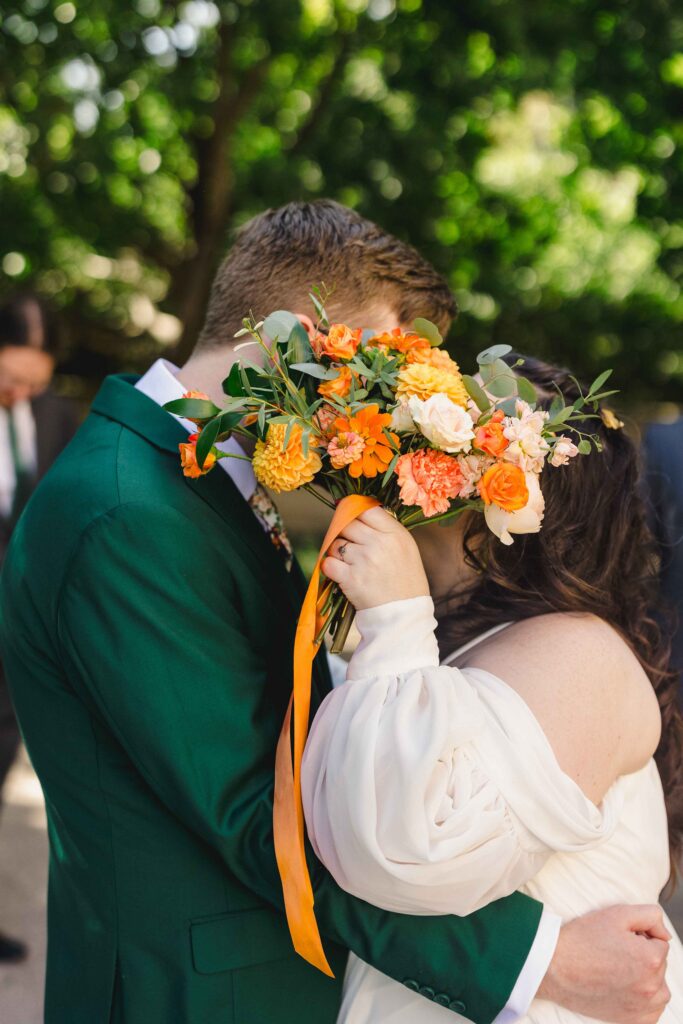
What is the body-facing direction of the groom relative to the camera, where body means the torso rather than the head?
to the viewer's right

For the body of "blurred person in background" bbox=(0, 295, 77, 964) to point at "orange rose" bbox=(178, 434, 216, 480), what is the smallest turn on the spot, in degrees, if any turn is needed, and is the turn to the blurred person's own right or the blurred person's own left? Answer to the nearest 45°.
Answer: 0° — they already face it

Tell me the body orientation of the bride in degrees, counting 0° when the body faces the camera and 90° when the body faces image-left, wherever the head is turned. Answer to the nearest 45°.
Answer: approximately 90°

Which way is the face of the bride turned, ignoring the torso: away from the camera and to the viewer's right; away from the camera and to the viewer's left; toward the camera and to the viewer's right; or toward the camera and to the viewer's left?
away from the camera and to the viewer's left

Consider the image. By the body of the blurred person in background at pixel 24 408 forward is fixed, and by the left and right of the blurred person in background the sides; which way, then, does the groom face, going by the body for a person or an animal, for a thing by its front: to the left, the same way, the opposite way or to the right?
to the left
